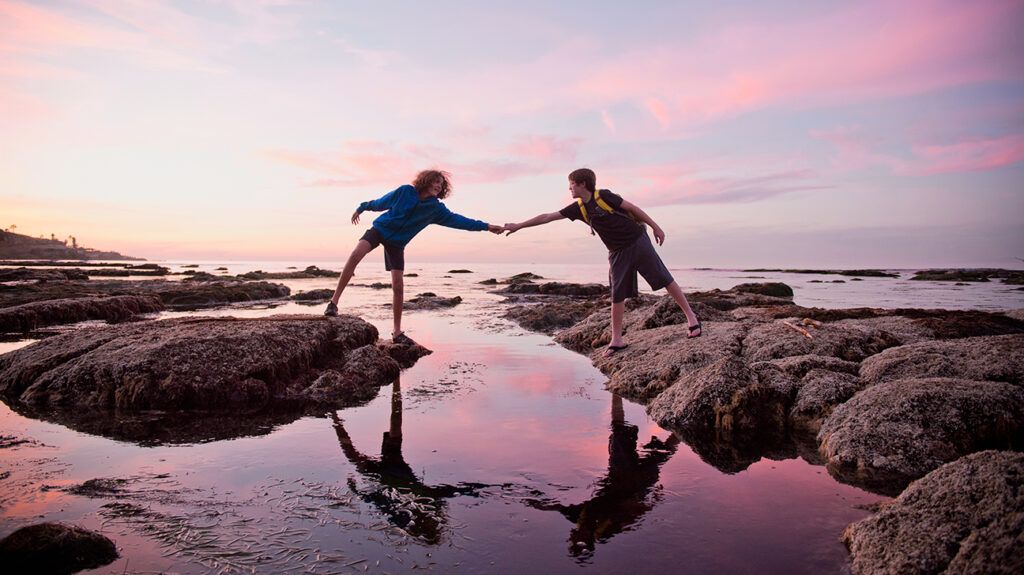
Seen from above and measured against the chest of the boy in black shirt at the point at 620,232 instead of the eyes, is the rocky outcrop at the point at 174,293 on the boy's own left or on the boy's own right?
on the boy's own right

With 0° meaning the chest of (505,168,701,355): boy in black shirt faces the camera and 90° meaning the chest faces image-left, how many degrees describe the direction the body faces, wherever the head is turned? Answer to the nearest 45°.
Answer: approximately 45°

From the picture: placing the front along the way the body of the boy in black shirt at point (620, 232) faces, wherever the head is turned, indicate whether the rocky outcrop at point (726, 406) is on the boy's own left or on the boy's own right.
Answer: on the boy's own left

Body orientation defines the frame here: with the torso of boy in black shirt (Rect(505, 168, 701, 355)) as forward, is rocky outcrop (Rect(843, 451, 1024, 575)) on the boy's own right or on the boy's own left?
on the boy's own left

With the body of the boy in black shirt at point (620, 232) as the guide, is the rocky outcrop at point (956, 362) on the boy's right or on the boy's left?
on the boy's left

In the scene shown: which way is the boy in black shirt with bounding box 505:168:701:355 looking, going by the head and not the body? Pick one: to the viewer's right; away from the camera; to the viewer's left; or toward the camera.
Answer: to the viewer's left

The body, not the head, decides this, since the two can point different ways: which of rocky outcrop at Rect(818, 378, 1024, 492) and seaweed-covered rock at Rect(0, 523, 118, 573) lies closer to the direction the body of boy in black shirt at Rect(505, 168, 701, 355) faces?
the seaweed-covered rock

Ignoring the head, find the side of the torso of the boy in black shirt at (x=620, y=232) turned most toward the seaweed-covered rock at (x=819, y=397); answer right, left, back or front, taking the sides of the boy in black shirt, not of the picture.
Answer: left
